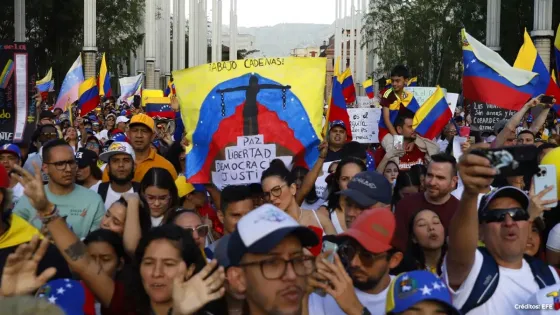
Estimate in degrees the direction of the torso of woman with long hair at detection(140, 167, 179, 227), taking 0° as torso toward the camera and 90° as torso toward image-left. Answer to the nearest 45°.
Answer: approximately 0°

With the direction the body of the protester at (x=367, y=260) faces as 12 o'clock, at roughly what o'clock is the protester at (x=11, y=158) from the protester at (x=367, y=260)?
the protester at (x=11, y=158) is roughly at 3 o'clock from the protester at (x=367, y=260).

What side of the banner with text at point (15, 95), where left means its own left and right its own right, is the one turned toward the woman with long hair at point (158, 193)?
front

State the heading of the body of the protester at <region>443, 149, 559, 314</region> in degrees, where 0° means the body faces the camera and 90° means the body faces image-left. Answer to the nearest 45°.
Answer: approximately 0°

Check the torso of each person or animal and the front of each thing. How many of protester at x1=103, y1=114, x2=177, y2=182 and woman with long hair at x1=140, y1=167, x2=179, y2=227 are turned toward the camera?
2

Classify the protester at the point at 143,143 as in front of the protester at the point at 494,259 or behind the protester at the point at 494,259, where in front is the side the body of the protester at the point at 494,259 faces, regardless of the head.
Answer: behind

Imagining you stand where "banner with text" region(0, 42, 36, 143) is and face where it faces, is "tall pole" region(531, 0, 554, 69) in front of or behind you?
behind

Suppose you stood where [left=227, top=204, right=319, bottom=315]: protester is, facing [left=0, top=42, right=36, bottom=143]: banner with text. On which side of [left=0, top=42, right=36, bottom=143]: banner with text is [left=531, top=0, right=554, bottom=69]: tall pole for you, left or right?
right

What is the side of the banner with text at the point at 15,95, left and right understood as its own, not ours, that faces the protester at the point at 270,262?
front

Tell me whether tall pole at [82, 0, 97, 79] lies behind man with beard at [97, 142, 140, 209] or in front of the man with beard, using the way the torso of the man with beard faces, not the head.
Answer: behind

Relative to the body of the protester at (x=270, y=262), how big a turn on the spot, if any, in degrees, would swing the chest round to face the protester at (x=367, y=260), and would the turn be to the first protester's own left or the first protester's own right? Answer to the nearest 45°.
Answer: approximately 90° to the first protester's own left
